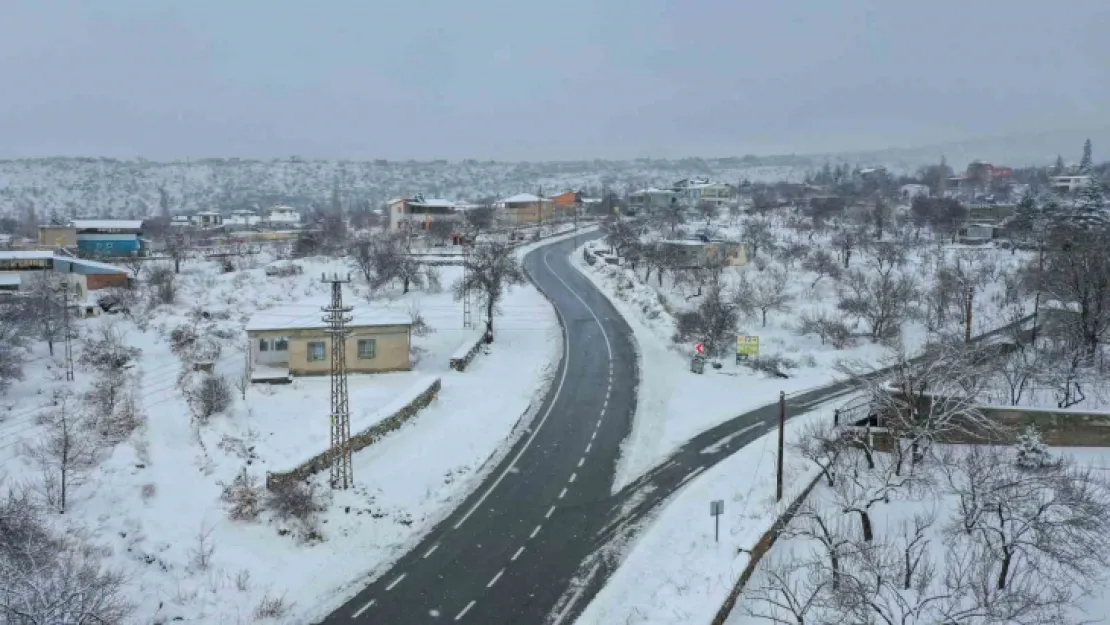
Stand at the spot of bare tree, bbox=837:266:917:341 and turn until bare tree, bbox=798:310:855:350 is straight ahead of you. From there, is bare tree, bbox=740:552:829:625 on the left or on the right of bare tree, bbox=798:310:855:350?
left

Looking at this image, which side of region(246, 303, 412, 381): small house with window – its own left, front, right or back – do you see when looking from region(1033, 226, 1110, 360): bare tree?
left

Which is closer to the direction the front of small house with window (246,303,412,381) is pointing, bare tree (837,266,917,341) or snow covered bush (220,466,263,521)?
the snow covered bush

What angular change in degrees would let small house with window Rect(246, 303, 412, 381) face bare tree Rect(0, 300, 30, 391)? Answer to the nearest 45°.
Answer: approximately 90° to its right

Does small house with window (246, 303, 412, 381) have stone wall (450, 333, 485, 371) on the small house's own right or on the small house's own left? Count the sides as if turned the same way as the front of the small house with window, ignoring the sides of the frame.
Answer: on the small house's own left

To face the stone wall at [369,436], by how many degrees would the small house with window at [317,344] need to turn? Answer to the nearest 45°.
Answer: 0° — it already faces it

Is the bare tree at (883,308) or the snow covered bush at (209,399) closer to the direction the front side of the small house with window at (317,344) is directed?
the snow covered bush

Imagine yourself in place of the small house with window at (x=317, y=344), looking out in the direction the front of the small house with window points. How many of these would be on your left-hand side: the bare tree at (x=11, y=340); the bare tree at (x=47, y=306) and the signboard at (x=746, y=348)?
1

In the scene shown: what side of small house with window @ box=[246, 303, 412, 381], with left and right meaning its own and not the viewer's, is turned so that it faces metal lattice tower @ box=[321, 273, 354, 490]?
front

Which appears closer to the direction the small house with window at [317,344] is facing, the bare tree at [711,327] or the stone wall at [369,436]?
the stone wall

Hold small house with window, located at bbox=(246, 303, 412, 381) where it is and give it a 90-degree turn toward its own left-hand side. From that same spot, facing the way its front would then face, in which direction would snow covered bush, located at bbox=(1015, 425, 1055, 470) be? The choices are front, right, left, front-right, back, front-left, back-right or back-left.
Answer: front-right

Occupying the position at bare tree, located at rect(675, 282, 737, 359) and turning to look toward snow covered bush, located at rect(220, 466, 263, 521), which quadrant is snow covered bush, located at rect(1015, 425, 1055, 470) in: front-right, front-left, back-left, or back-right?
front-left

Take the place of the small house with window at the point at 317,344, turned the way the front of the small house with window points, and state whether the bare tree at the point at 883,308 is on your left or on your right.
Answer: on your left

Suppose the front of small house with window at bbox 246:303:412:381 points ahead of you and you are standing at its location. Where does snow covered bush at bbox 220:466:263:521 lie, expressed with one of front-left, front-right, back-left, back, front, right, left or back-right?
front

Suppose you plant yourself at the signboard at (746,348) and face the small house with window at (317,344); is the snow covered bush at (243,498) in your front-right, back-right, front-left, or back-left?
front-left

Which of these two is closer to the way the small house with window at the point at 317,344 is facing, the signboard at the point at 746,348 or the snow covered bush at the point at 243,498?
the snow covered bush

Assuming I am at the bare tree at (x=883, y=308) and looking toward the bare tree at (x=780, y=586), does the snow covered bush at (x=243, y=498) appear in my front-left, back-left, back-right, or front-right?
front-right

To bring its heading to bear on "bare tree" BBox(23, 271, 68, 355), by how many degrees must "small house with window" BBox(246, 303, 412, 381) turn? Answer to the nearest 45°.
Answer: approximately 135° to its right

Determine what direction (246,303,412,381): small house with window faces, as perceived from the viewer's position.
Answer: facing the viewer

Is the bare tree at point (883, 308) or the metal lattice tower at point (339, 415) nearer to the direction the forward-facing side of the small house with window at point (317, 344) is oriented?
the metal lattice tower
